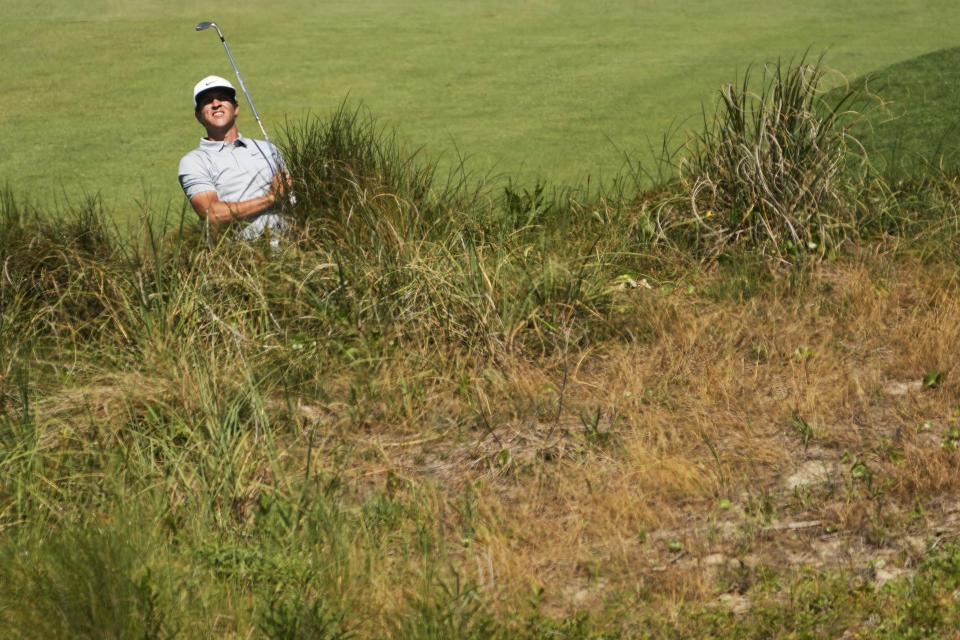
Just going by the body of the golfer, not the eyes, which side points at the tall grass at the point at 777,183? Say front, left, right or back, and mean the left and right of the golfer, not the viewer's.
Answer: left

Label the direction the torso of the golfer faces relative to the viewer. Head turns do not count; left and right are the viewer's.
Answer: facing the viewer
